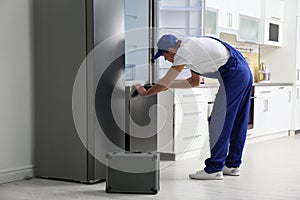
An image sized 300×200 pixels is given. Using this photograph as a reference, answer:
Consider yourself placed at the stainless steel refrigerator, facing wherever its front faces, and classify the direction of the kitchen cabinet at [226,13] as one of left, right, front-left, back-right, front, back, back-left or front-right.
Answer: left

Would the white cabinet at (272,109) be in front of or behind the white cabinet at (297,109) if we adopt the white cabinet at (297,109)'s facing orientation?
in front

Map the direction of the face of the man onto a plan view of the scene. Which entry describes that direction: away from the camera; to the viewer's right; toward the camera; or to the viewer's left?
to the viewer's left

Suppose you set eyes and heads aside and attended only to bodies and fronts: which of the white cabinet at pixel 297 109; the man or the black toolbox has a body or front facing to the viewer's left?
the man

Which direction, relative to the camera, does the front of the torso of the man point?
to the viewer's left

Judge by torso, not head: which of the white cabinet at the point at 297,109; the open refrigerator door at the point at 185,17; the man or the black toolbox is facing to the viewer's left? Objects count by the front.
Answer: the man

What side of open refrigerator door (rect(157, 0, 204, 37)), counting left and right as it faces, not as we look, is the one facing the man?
front

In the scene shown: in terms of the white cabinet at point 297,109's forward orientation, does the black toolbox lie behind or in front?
in front

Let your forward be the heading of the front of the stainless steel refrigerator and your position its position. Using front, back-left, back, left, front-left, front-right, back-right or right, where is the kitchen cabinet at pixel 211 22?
left

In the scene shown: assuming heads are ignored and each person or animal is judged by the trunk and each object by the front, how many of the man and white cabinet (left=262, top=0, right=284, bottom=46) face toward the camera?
1
